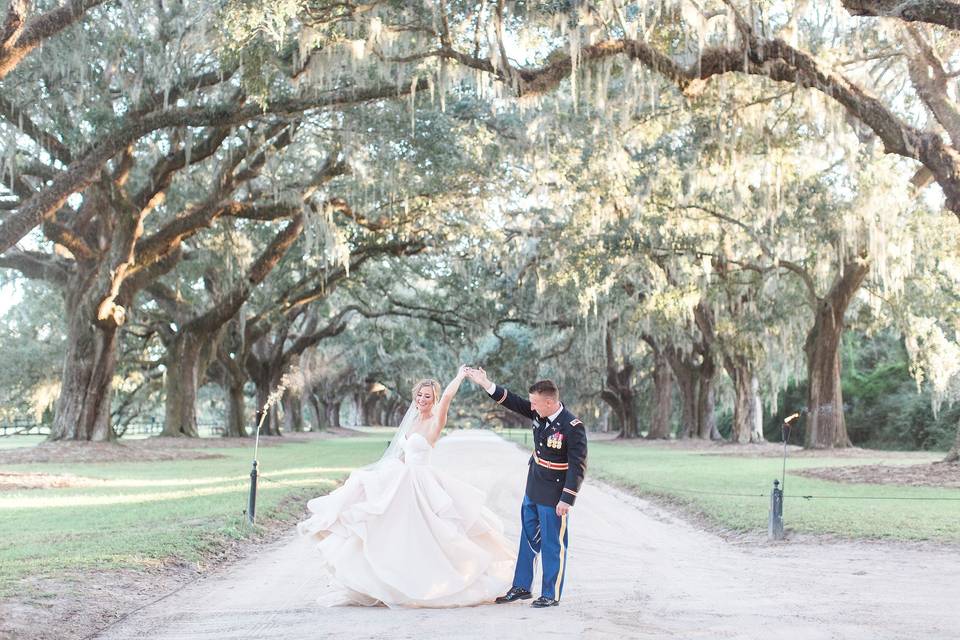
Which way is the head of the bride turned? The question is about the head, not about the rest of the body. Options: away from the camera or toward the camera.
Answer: toward the camera

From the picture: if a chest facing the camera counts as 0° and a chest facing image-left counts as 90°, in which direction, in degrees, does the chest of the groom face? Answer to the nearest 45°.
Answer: approximately 45°

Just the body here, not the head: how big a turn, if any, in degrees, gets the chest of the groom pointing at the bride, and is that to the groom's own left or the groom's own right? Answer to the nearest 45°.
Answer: approximately 45° to the groom's own right
